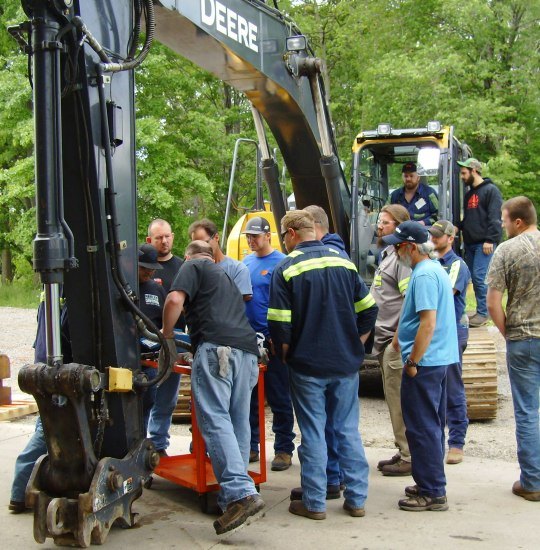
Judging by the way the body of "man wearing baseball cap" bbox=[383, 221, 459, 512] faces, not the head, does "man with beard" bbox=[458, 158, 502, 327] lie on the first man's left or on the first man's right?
on the first man's right

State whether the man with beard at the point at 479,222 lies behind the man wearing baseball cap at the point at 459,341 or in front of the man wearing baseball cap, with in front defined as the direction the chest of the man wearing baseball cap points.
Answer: behind

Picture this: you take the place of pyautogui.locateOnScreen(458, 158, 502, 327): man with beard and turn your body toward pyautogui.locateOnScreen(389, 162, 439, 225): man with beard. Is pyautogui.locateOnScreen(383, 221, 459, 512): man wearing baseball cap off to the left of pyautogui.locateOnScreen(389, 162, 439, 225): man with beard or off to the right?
left

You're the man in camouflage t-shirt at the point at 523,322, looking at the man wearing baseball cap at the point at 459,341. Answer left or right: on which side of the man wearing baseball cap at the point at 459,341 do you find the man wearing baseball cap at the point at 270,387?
left

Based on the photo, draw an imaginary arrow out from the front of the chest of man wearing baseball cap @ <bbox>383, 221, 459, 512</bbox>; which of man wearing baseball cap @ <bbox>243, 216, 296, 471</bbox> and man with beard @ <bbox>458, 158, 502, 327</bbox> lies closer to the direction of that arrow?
the man wearing baseball cap

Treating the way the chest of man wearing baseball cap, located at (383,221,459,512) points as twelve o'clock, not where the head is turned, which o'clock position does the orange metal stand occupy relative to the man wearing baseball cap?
The orange metal stand is roughly at 12 o'clock from the man wearing baseball cap.

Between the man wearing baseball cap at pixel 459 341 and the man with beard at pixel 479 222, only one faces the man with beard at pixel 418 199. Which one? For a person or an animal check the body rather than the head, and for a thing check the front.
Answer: the man with beard at pixel 479 222

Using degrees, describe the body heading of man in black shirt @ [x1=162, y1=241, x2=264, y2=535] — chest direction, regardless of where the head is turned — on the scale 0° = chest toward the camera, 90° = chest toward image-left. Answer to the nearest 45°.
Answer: approximately 135°

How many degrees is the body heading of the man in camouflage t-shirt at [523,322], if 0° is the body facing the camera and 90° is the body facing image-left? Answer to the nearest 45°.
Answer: approximately 135°

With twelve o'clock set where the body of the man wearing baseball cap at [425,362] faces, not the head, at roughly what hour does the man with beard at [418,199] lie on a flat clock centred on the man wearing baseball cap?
The man with beard is roughly at 3 o'clock from the man wearing baseball cap.

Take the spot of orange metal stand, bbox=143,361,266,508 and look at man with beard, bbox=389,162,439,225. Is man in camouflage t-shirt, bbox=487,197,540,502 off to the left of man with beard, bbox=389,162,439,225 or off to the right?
right

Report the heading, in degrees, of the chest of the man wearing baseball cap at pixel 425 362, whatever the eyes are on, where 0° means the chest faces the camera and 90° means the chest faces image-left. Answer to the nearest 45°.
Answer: approximately 90°

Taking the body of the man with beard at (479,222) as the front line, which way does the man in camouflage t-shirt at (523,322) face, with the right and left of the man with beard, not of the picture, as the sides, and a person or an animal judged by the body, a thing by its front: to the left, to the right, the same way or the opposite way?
to the right
